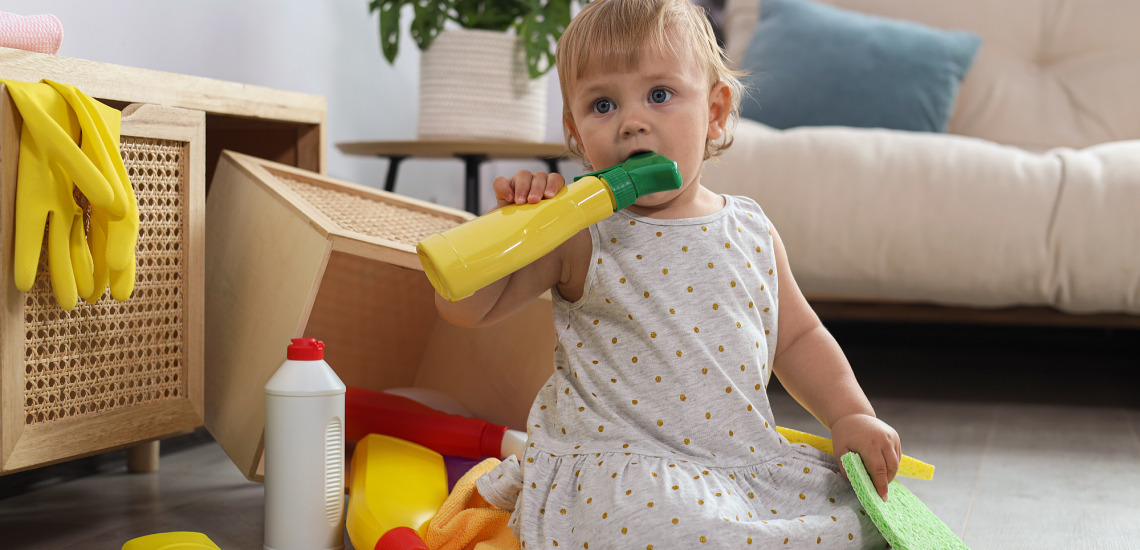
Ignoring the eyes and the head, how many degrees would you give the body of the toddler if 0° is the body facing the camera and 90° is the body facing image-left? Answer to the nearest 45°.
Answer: approximately 0°

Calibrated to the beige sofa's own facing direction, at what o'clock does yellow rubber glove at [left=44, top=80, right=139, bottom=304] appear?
The yellow rubber glove is roughly at 1 o'clock from the beige sofa.

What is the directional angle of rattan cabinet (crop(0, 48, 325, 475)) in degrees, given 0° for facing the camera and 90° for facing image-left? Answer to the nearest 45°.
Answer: approximately 315°

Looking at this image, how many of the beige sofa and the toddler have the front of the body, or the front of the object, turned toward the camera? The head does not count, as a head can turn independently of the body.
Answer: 2
